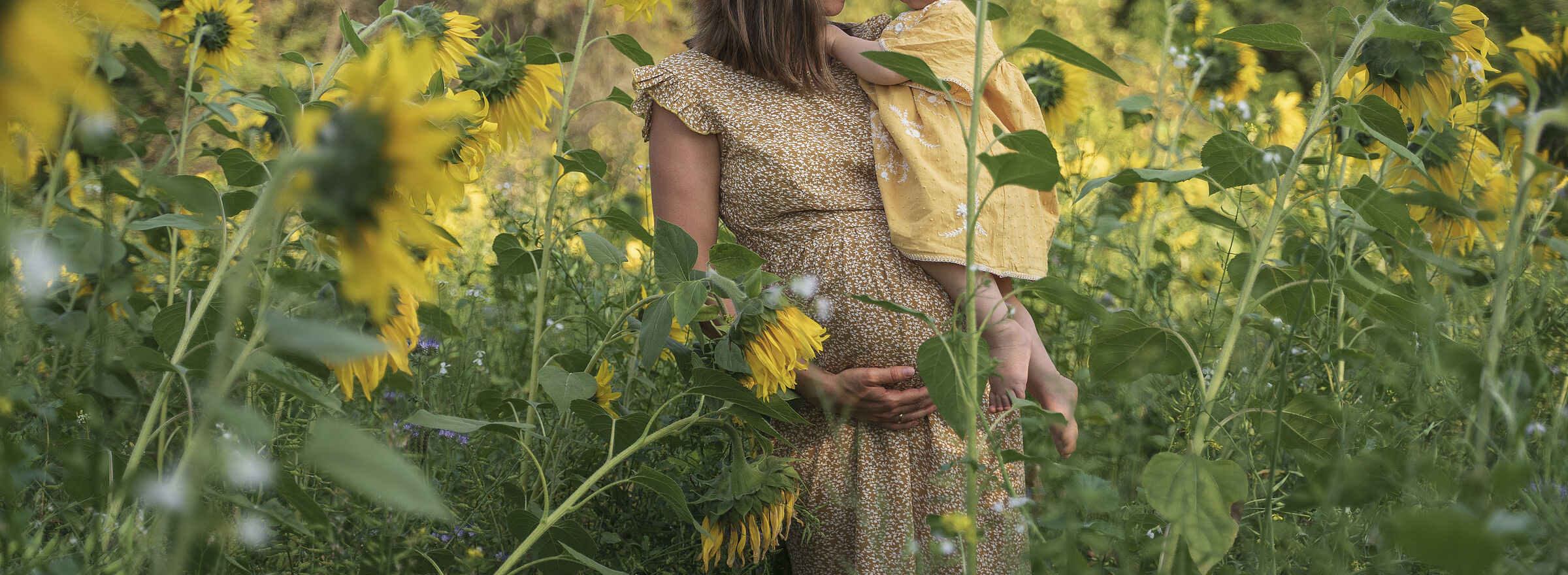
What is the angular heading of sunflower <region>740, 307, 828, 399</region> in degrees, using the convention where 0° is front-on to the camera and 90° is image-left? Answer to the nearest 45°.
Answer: approximately 270°

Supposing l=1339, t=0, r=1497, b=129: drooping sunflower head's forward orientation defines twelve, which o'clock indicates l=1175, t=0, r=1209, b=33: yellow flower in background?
The yellow flower in background is roughly at 10 o'clock from the drooping sunflower head.

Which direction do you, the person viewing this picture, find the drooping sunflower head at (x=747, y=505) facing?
facing away from the viewer and to the right of the viewer

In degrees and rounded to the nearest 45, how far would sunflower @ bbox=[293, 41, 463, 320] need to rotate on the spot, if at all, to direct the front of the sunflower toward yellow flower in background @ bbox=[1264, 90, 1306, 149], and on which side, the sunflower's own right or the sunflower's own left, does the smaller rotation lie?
0° — it already faces it
